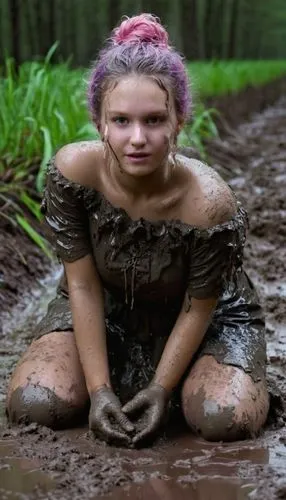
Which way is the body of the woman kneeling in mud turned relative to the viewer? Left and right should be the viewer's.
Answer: facing the viewer

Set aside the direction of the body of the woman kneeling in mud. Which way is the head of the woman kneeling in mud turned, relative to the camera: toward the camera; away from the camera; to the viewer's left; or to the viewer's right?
toward the camera
